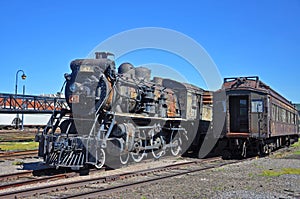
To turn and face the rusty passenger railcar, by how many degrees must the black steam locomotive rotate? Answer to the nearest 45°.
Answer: approximately 180°

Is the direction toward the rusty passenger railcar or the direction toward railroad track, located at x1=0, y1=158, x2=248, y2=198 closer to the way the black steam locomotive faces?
the railroad track

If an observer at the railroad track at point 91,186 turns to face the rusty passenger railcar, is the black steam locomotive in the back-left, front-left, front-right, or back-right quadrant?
front-left

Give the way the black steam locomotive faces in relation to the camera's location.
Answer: facing the viewer and to the left of the viewer

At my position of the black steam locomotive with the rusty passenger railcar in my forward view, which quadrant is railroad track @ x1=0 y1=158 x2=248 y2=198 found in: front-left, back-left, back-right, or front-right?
back-right

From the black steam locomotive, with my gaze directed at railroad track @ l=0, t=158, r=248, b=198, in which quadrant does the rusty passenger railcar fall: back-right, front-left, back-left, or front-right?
back-left

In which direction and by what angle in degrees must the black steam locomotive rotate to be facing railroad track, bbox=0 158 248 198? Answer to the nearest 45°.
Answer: approximately 45° to its left

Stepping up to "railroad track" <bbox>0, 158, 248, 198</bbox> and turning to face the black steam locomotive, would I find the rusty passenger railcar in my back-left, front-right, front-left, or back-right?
front-right

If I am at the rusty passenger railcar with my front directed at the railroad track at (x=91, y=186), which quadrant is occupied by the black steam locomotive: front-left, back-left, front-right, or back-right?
front-right
